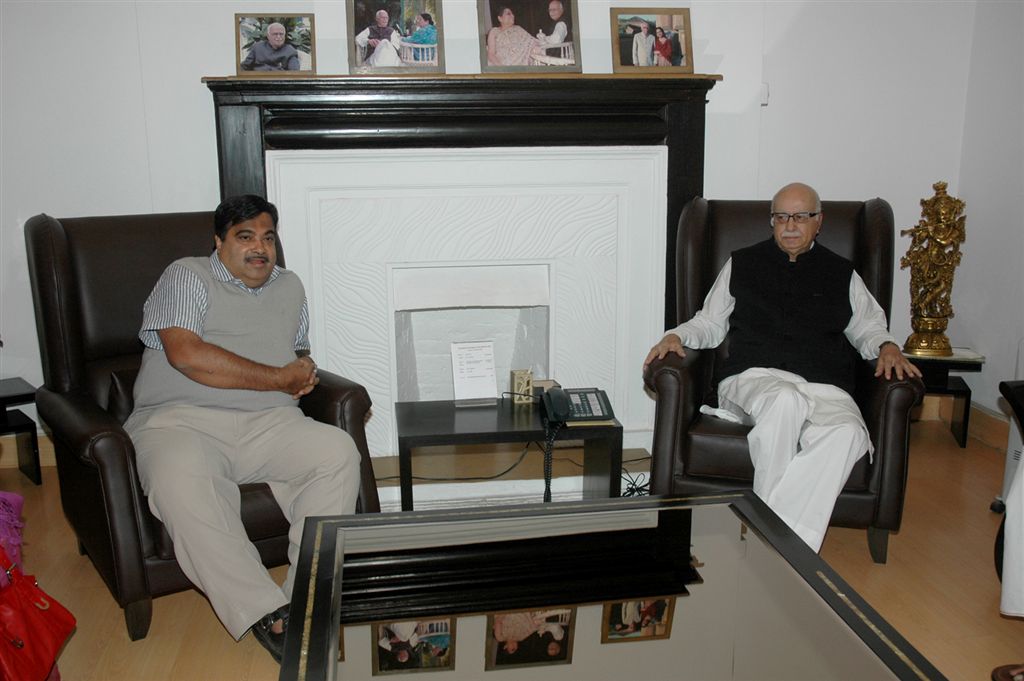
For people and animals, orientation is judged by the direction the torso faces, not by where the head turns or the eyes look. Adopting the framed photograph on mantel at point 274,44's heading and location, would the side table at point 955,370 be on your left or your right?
on your left

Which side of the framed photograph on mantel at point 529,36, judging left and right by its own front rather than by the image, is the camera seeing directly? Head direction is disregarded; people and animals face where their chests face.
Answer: front

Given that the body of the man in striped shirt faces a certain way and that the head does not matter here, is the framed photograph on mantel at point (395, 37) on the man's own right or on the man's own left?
on the man's own left

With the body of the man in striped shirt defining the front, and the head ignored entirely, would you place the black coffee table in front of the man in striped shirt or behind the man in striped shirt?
in front

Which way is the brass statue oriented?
toward the camera

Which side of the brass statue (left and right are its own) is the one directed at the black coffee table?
front

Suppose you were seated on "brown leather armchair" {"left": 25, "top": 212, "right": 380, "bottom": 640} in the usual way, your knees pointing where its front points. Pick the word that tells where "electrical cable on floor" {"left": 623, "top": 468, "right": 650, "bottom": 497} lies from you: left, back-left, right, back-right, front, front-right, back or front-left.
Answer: front-left

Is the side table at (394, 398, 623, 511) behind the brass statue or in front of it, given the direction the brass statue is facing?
in front

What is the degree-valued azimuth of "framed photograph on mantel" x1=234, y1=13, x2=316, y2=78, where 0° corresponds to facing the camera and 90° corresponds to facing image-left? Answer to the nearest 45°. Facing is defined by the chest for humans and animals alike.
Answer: approximately 0°

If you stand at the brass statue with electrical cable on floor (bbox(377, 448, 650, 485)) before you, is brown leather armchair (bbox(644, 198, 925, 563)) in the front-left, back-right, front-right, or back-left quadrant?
front-left

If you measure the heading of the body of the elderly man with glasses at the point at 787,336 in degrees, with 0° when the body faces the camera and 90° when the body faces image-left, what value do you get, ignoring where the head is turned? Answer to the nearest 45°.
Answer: approximately 0°

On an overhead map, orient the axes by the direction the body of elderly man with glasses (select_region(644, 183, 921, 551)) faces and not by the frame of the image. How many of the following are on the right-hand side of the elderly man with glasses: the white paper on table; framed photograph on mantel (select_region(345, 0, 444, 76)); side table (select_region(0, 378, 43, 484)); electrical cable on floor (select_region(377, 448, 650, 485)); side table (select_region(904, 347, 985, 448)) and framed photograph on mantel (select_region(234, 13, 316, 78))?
5
